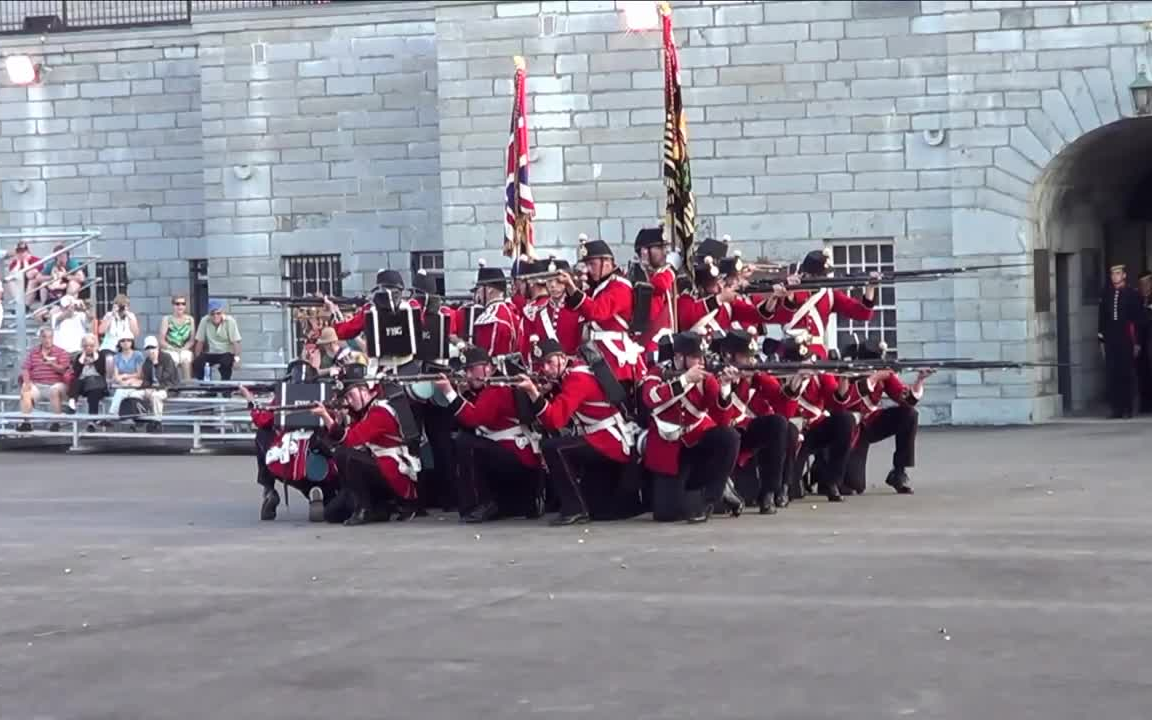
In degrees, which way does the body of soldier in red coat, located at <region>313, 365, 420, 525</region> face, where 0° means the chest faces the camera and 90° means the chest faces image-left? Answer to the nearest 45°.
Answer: approximately 90°

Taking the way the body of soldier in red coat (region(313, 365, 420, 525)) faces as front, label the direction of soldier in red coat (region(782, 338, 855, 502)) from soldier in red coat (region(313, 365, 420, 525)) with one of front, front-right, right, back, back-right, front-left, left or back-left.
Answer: back

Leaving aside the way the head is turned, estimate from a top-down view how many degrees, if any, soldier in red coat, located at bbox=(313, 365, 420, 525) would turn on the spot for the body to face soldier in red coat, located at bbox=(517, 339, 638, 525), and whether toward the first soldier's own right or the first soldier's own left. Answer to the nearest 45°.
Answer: approximately 135° to the first soldier's own left

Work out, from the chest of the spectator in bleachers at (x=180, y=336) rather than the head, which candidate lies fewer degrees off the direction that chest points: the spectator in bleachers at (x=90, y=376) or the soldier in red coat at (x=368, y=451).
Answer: the soldier in red coat

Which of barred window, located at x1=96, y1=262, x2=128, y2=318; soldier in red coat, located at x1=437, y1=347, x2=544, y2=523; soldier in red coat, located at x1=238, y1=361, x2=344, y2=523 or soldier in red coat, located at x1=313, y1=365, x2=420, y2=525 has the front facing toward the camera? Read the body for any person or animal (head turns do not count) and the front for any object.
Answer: the barred window

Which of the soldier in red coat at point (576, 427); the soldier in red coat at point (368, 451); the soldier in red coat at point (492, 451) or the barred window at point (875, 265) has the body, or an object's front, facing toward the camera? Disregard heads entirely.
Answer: the barred window

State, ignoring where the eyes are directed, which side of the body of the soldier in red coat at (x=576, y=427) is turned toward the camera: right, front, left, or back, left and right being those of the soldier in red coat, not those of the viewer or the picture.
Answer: left
